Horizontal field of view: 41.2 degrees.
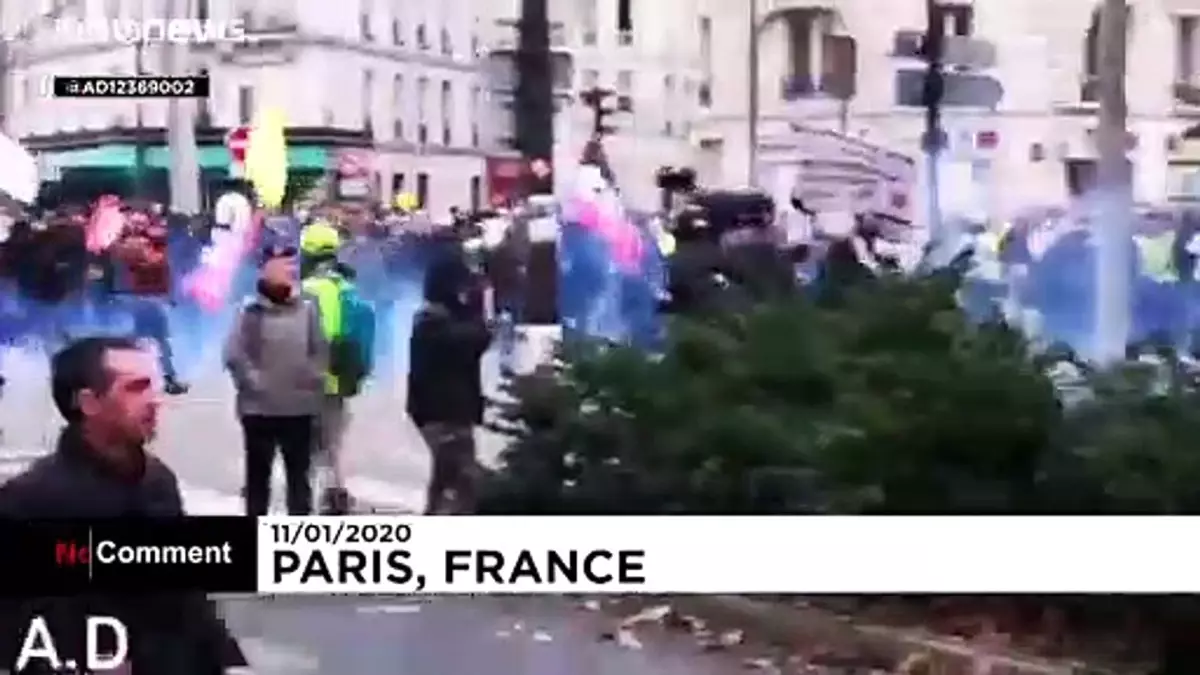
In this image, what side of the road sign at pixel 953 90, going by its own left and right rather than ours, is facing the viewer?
back

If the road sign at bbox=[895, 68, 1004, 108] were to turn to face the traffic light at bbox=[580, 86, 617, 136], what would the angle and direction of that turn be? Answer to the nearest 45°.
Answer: approximately 90° to its left

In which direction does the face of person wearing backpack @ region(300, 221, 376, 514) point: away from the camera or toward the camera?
away from the camera
